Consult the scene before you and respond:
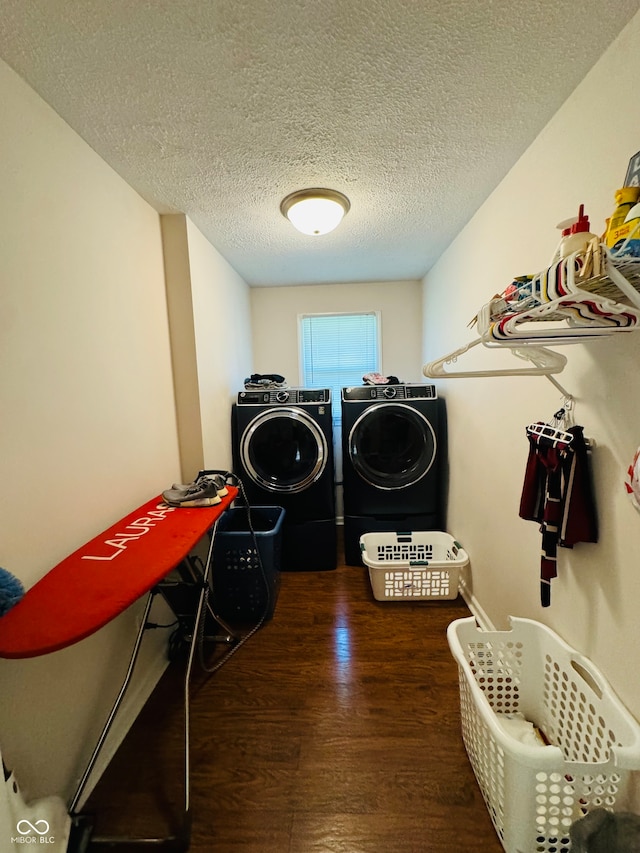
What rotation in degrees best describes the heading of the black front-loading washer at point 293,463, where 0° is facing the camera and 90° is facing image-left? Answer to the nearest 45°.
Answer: approximately 0°

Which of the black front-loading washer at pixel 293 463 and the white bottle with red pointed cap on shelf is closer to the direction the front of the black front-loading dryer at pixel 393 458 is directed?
the white bottle with red pointed cap on shelf

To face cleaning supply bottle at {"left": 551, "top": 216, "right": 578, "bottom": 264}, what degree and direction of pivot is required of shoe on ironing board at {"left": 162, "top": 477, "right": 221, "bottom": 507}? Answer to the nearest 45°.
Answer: approximately 135° to its left

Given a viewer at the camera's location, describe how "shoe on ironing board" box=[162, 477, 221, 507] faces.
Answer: facing to the left of the viewer

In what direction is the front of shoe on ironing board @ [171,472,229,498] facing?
to the viewer's left

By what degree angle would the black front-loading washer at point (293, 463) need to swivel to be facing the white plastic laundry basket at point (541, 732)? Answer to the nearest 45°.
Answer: approximately 45° to its left

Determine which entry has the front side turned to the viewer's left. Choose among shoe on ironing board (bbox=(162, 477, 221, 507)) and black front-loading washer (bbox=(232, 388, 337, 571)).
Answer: the shoe on ironing board

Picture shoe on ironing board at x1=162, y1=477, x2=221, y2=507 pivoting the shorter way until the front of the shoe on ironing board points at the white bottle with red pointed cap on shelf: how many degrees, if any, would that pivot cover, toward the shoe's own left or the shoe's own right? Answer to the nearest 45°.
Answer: approximately 135° to the shoe's own left
